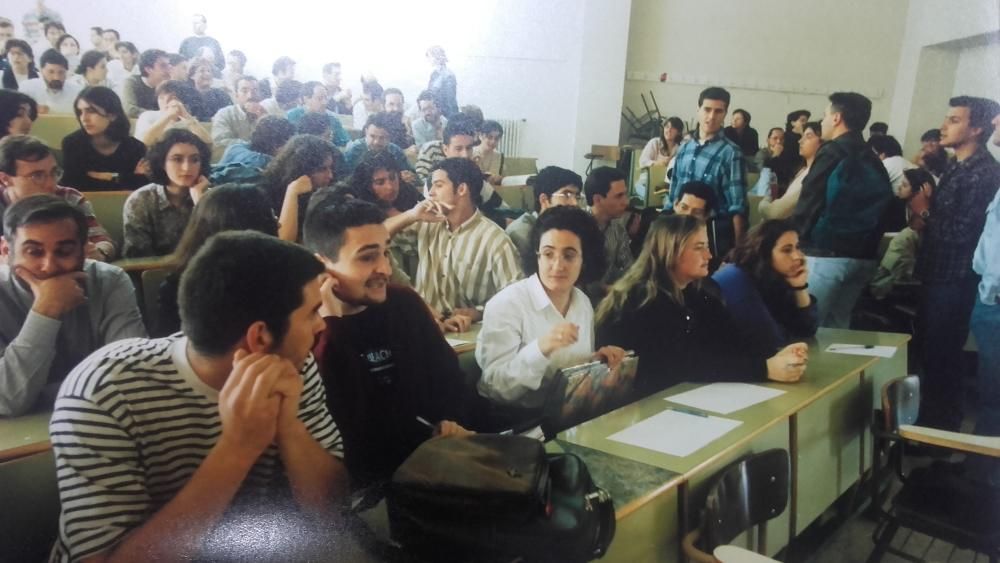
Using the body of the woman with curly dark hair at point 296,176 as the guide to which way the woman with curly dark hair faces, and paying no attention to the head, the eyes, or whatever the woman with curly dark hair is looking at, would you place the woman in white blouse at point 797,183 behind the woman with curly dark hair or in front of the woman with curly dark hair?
in front

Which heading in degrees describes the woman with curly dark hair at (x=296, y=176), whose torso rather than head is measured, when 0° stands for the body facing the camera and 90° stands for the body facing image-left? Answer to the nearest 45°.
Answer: approximately 270°

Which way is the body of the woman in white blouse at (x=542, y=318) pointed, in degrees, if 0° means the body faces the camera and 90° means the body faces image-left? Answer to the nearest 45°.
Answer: approximately 315°

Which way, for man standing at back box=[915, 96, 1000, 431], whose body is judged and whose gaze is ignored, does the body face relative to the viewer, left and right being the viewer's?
facing to the left of the viewer

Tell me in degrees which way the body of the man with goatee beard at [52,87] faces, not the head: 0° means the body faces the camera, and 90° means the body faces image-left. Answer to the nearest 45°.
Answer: approximately 315°

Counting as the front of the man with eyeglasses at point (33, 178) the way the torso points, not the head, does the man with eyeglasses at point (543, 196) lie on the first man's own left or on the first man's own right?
on the first man's own left

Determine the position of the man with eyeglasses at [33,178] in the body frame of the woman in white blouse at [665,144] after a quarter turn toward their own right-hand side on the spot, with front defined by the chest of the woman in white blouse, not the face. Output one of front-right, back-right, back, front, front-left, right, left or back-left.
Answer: front

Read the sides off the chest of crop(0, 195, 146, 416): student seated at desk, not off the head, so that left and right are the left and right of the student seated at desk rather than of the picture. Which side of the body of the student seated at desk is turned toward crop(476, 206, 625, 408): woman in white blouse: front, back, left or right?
left

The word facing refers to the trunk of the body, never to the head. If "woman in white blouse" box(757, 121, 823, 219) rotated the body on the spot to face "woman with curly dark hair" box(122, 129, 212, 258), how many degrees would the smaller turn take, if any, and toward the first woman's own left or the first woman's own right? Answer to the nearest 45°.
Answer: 0° — they already face them
